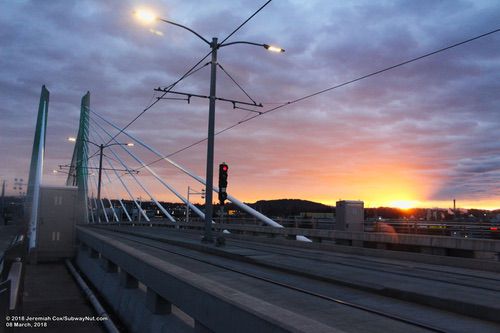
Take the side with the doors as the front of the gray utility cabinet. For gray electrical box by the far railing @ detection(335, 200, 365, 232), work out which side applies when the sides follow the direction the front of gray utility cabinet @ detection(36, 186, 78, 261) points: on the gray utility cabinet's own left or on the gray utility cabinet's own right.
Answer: on the gray utility cabinet's own left

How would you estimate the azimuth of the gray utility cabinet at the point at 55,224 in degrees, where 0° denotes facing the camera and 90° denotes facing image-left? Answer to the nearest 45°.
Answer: approximately 0°

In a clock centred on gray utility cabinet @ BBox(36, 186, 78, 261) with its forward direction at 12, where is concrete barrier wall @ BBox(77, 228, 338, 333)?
The concrete barrier wall is roughly at 12 o'clock from the gray utility cabinet.

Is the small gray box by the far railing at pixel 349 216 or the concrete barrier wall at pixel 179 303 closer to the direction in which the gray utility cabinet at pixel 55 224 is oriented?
the concrete barrier wall

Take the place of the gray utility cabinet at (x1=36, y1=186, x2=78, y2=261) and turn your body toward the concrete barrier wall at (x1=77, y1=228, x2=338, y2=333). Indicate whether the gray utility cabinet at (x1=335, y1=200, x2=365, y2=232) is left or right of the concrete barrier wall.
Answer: left
